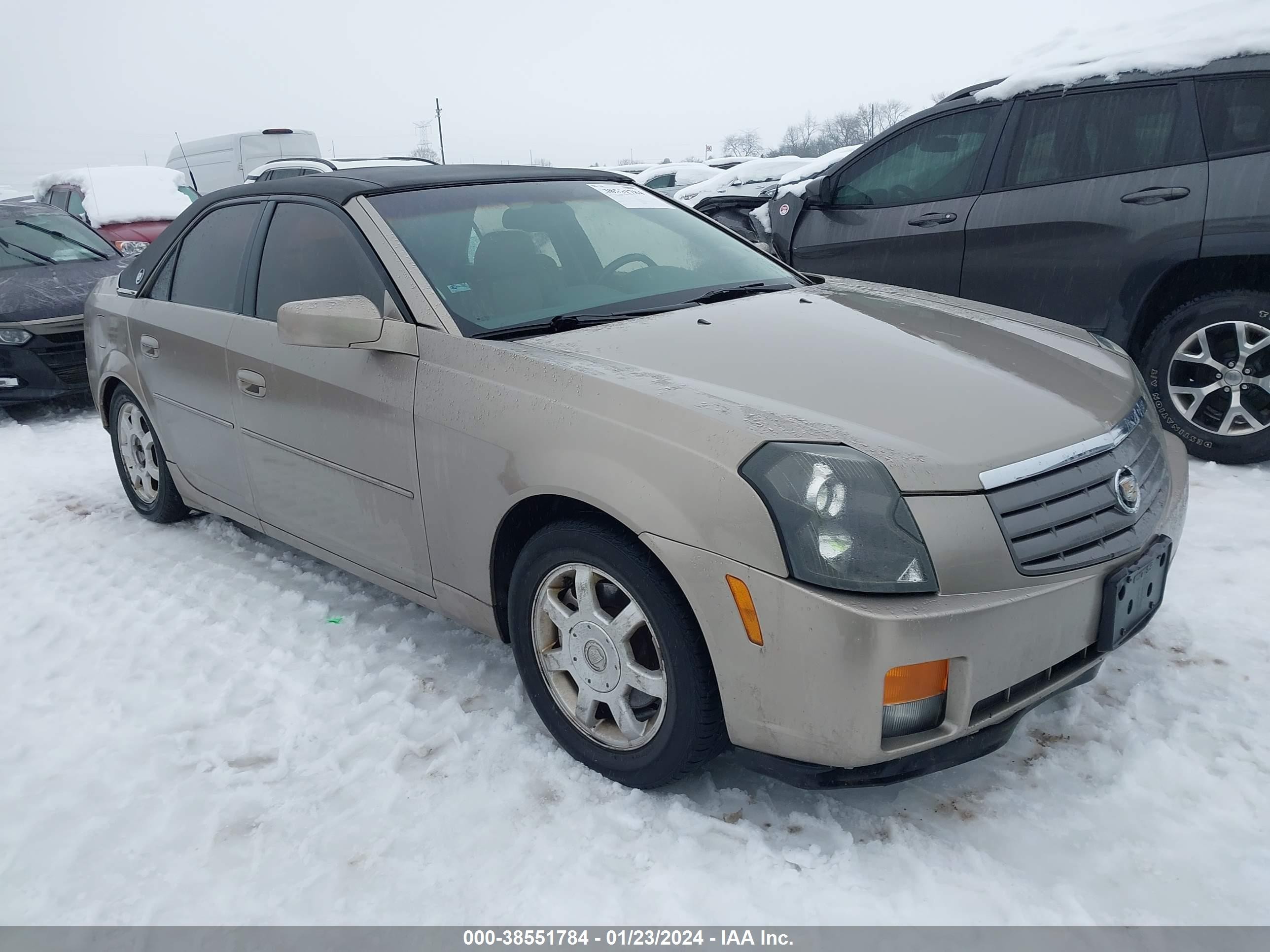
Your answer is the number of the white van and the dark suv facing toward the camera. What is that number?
0

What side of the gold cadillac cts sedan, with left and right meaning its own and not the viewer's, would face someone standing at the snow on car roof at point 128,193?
back

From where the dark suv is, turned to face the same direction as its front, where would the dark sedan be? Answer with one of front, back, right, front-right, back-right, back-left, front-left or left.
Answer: front-left

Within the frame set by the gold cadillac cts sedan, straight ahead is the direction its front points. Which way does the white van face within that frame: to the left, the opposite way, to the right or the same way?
the opposite way

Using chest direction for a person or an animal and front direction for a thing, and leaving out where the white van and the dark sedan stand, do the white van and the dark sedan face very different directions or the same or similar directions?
very different directions

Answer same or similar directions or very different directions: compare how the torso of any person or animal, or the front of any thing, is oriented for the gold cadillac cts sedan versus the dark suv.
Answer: very different directions

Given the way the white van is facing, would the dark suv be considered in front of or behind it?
behind

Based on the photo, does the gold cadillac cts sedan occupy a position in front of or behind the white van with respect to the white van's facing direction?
behind

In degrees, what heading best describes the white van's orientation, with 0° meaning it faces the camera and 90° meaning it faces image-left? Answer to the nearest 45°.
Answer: approximately 135°

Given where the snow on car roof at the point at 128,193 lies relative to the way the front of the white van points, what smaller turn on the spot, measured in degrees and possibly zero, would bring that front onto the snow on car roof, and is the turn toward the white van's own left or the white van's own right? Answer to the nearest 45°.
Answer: approximately 135° to the white van's own left

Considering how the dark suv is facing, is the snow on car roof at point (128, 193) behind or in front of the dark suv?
in front
